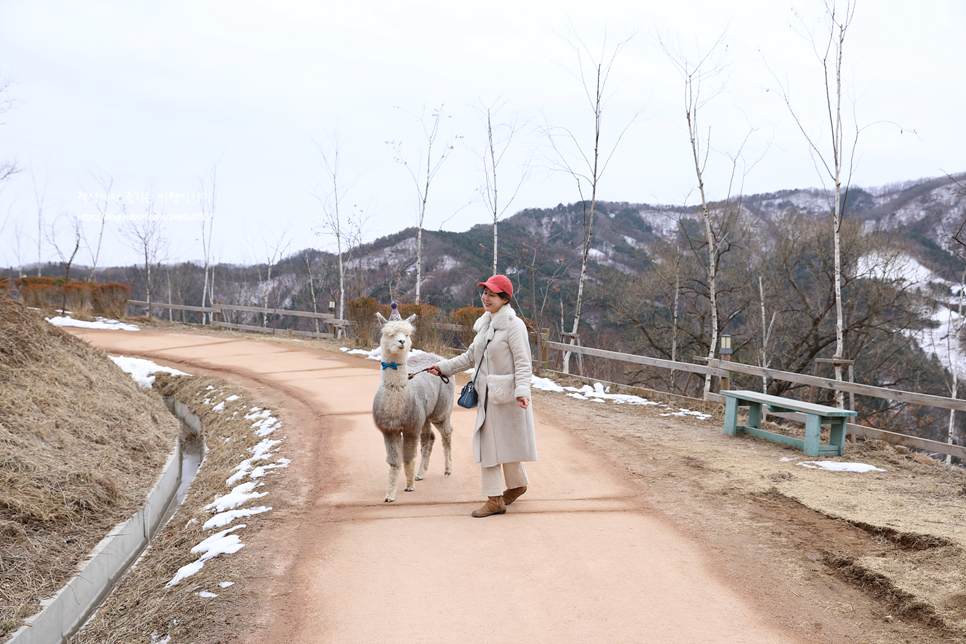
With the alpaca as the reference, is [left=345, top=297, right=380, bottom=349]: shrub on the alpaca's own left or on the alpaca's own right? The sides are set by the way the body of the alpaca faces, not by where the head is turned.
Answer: on the alpaca's own right

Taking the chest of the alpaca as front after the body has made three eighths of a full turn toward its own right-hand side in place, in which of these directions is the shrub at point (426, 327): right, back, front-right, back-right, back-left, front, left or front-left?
front

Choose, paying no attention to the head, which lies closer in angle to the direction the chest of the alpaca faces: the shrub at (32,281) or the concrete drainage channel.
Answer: the concrete drainage channel

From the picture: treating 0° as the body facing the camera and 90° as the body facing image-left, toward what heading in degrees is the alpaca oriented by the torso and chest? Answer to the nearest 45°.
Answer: approximately 45°

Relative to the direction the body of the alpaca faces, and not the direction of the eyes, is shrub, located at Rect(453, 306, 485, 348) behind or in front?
behind

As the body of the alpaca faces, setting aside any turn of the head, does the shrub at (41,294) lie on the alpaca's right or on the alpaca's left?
on the alpaca's right

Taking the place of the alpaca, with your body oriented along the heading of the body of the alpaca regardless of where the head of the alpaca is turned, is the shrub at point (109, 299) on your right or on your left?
on your right
